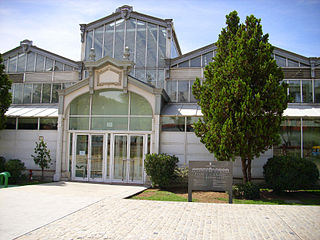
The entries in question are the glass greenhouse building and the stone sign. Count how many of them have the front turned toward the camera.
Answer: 2

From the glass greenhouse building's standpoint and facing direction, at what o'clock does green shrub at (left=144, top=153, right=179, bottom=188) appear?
The green shrub is roughly at 11 o'clock from the glass greenhouse building.

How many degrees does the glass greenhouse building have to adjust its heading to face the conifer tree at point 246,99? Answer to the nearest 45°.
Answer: approximately 45° to its left

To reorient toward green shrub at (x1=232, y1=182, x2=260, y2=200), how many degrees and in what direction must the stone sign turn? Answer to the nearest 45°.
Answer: approximately 135° to its left

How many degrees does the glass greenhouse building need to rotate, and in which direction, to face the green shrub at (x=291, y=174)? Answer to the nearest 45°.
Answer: approximately 45° to its left

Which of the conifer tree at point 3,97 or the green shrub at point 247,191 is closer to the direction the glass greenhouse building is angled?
the green shrub

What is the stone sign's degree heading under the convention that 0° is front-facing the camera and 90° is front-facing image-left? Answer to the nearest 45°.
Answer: approximately 0°
